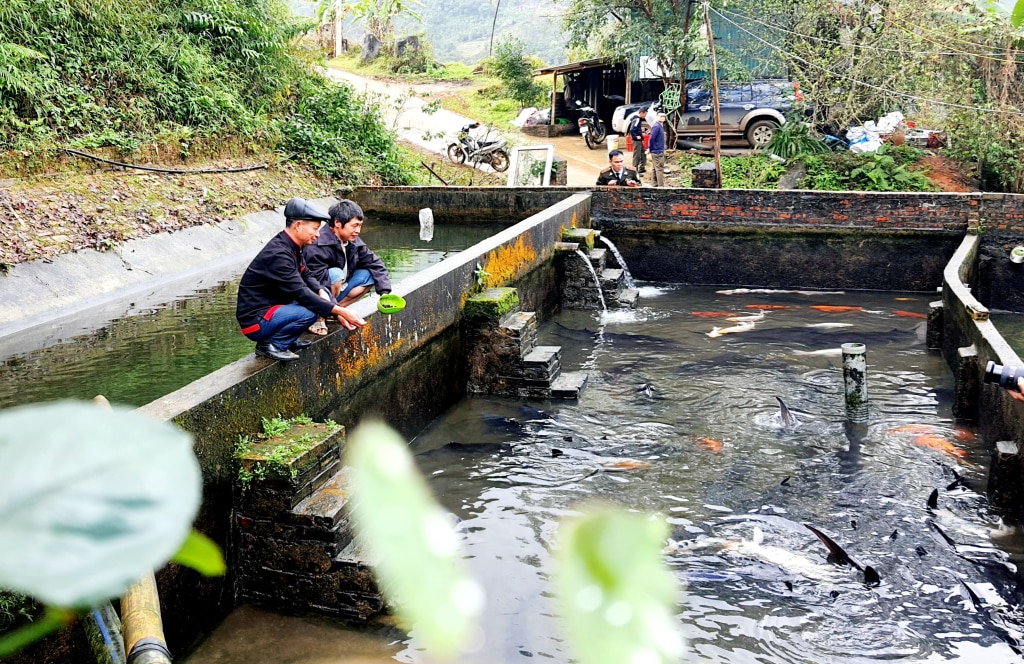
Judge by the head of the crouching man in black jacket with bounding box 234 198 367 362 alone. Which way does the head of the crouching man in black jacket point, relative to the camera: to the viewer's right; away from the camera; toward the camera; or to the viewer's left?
to the viewer's right

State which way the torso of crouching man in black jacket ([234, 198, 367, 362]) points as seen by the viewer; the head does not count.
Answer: to the viewer's right

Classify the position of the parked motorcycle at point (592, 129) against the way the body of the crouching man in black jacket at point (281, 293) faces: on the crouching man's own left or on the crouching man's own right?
on the crouching man's own left

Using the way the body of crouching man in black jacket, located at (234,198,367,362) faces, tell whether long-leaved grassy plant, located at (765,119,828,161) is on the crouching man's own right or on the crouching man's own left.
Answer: on the crouching man's own left

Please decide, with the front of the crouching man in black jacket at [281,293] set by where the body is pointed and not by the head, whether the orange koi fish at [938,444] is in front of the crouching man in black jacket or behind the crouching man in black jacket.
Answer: in front

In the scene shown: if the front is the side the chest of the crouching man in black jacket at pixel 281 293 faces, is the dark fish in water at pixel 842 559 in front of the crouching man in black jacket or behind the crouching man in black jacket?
in front

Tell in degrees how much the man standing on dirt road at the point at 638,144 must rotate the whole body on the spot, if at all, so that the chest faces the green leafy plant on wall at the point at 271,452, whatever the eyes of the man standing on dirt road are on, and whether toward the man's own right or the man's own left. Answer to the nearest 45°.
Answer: approximately 90° to the man's own right
